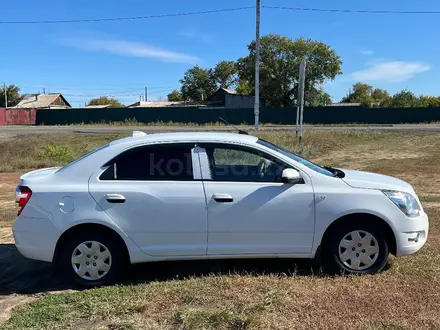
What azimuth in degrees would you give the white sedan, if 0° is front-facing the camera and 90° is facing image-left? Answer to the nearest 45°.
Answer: approximately 270°

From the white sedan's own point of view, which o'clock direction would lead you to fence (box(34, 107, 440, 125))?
The fence is roughly at 9 o'clock from the white sedan.
